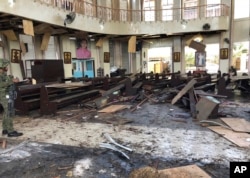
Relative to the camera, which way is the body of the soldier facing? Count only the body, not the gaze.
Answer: to the viewer's right

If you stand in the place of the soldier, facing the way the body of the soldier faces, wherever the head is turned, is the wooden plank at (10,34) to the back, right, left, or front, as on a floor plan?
left

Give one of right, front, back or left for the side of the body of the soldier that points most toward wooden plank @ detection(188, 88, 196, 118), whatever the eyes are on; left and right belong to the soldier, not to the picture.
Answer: front

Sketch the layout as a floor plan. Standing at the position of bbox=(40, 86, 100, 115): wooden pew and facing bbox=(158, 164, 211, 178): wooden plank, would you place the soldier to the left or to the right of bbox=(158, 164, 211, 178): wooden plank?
right

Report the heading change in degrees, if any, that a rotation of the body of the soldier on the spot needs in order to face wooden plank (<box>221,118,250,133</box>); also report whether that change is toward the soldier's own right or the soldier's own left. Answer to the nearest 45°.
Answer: approximately 45° to the soldier's own right

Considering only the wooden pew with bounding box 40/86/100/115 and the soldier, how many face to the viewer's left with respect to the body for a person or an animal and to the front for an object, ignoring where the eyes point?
0

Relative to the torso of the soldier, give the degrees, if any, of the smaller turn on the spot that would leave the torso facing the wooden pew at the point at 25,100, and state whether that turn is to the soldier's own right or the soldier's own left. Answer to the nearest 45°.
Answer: approximately 90° to the soldier's own left

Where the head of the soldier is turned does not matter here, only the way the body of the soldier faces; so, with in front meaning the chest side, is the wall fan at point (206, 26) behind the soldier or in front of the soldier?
in front

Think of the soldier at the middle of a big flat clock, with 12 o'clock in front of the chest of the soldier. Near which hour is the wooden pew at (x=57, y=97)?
The wooden pew is roughly at 10 o'clock from the soldier.

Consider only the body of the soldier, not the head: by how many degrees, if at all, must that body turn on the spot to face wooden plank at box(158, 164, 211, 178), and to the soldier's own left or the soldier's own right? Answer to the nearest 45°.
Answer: approximately 45° to the soldier's own right

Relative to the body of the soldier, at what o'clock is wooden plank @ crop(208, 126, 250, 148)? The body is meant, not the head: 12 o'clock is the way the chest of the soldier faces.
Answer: The wooden plank is roughly at 1 o'clock from the soldier.
